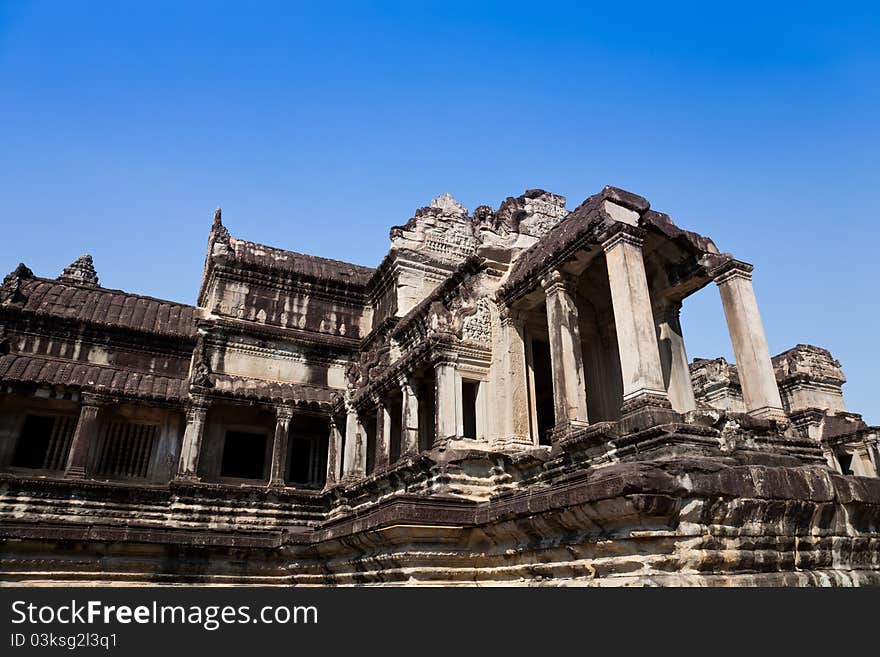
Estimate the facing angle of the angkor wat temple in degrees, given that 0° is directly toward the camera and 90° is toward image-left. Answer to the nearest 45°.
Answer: approximately 315°
